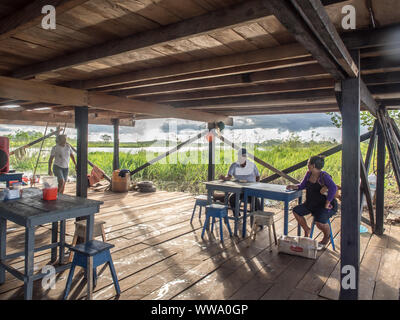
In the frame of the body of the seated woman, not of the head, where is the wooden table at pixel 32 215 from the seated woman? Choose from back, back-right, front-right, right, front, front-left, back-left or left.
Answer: front

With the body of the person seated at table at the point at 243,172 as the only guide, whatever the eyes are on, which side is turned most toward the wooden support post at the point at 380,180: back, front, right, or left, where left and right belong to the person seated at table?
left

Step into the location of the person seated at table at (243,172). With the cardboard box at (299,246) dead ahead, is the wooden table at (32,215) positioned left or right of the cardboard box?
right

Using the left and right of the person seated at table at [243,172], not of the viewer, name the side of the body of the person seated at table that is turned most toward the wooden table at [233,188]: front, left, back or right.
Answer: front

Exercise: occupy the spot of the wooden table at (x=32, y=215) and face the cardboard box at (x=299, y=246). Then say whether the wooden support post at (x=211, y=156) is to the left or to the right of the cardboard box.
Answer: left

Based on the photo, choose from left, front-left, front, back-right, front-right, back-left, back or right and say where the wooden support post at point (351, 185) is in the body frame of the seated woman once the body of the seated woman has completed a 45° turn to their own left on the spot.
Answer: front

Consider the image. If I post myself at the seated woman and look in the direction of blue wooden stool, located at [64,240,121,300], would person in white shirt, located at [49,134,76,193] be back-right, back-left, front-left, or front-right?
front-right

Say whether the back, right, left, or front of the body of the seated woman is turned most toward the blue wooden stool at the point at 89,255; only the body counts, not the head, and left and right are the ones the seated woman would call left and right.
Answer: front

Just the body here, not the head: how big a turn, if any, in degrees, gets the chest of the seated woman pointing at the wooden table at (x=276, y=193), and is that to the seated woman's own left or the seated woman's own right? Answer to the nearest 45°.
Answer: approximately 45° to the seated woman's own right

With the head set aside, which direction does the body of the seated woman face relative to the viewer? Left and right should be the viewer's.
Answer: facing the viewer and to the left of the viewer

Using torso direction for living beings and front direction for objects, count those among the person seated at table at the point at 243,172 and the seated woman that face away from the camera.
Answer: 0

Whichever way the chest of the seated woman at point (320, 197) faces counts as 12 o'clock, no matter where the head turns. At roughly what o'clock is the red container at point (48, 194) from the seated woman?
The red container is roughly at 12 o'clock from the seated woman.

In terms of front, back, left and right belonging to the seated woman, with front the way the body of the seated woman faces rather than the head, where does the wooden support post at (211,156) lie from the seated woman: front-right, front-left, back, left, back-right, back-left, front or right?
right

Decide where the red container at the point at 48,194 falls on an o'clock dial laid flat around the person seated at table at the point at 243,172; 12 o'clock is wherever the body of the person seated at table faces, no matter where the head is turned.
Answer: The red container is roughly at 1 o'clock from the person seated at table.

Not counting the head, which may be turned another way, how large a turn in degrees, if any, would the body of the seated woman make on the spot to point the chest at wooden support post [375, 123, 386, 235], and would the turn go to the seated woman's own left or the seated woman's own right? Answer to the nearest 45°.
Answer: approximately 180°

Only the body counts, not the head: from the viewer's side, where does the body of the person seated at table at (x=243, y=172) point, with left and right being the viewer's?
facing the viewer
